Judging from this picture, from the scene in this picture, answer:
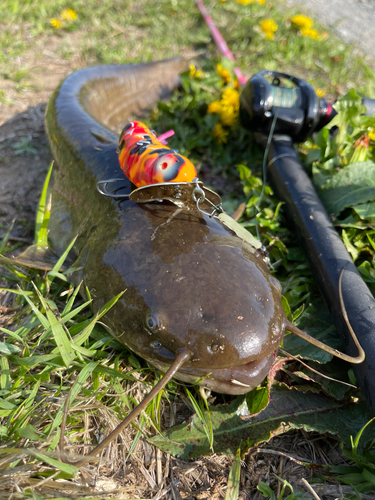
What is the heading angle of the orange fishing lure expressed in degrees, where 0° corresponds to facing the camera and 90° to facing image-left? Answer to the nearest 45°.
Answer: approximately 315°

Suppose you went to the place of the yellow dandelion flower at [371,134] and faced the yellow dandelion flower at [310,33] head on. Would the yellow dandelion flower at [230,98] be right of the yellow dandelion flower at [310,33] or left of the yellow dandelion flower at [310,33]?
left

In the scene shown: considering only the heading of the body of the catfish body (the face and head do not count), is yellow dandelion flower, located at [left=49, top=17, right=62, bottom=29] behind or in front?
behind

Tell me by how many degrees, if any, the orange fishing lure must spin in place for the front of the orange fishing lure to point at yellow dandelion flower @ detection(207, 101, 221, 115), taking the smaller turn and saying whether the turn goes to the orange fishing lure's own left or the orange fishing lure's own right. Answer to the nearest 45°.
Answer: approximately 135° to the orange fishing lure's own left

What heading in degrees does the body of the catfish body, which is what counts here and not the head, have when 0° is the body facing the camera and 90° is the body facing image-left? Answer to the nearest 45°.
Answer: approximately 315°

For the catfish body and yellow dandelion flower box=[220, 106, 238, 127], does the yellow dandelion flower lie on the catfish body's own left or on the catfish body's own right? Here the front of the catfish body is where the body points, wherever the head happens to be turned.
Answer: on the catfish body's own left

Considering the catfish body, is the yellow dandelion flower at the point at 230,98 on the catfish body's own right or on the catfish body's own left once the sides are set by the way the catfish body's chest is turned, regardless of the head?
on the catfish body's own left

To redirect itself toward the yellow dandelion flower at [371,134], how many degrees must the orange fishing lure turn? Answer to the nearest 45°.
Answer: approximately 90° to its left
